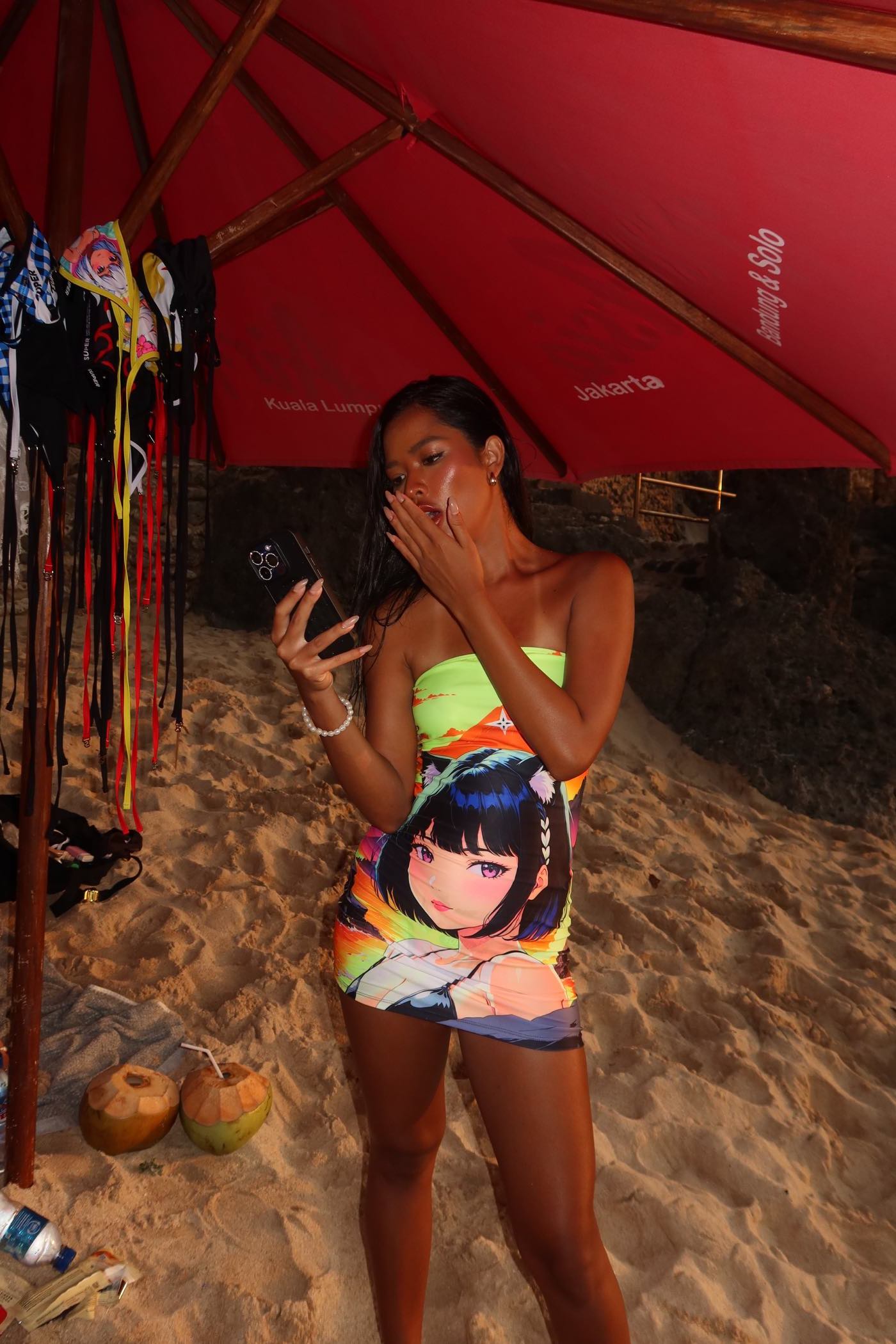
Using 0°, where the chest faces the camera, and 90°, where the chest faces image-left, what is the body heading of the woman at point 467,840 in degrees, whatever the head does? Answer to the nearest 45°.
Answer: approximately 0°

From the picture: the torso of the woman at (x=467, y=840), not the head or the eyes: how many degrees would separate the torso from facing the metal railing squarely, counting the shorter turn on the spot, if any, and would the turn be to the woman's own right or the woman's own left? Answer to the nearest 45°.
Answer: approximately 180°
